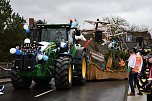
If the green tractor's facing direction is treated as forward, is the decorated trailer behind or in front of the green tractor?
behind

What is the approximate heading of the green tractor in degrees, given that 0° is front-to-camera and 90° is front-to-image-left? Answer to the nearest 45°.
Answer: approximately 45°
